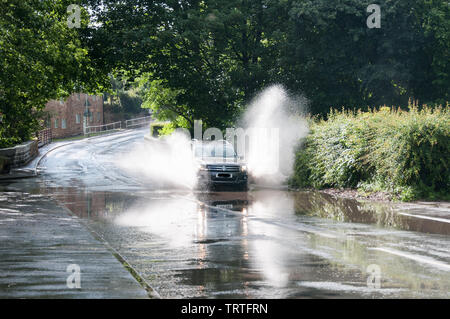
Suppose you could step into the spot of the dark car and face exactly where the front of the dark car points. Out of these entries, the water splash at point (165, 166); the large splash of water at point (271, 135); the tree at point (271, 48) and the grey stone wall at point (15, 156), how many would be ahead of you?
0

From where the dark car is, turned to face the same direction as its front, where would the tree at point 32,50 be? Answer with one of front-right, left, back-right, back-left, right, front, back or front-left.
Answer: right

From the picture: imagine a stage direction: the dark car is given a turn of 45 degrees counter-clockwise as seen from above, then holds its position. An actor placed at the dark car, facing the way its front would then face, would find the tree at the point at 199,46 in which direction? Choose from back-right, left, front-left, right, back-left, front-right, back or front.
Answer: back-left

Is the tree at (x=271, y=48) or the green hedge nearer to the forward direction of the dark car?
the green hedge

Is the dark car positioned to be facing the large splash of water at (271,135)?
no

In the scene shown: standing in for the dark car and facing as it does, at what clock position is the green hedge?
The green hedge is roughly at 10 o'clock from the dark car.

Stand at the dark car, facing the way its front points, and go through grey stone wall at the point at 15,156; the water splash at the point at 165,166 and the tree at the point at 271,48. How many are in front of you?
0

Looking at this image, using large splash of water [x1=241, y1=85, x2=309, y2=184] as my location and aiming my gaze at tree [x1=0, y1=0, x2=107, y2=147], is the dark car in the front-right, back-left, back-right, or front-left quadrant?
front-left

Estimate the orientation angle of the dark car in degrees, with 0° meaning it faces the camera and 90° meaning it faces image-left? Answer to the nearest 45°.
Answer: approximately 0°

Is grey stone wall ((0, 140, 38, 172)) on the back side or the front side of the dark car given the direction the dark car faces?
on the back side

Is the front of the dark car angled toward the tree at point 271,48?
no
